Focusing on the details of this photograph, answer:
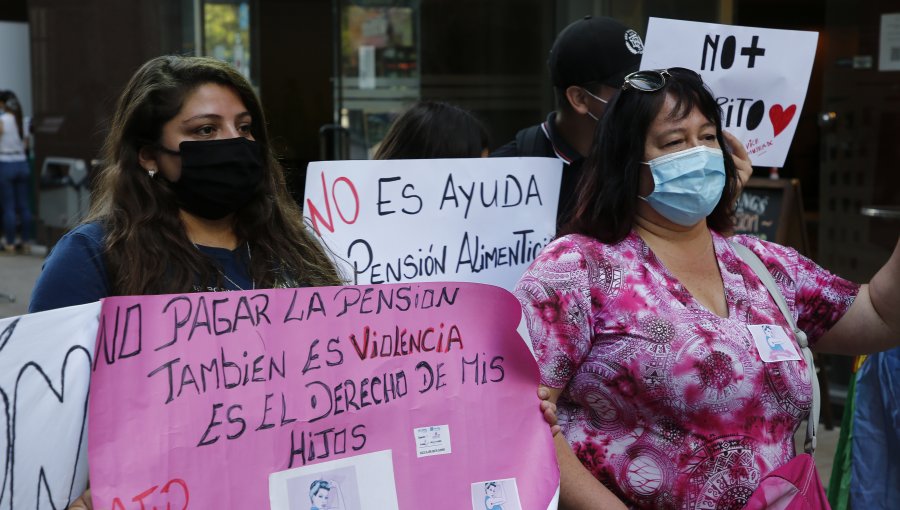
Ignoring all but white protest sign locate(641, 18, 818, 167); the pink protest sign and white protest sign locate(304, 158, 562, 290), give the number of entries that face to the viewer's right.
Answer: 0

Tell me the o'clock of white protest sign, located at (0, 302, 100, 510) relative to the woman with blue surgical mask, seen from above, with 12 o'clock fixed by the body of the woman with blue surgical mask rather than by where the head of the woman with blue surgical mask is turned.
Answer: The white protest sign is roughly at 3 o'clock from the woman with blue surgical mask.

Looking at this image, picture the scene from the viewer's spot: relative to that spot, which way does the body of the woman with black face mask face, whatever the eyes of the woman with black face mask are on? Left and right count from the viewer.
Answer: facing the viewer and to the right of the viewer

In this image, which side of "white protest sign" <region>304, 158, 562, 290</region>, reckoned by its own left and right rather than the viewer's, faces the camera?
front

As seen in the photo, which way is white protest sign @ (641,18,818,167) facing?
toward the camera

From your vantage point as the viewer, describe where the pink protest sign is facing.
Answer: facing the viewer

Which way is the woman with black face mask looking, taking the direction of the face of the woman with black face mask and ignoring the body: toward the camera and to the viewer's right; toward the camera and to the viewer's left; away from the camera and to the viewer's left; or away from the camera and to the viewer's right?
toward the camera and to the viewer's right
